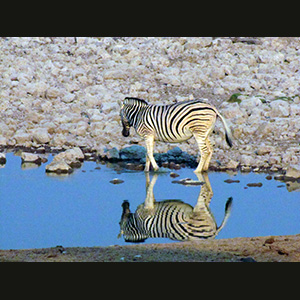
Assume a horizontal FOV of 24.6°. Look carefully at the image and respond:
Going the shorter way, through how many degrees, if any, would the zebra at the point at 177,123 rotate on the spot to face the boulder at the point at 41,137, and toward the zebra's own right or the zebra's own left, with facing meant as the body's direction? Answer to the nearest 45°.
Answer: approximately 45° to the zebra's own right

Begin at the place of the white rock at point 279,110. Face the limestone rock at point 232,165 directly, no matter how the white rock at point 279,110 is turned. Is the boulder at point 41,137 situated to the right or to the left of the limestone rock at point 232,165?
right

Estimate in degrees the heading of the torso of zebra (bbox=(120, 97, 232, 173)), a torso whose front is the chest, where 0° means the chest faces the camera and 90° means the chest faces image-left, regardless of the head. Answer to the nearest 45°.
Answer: approximately 90°

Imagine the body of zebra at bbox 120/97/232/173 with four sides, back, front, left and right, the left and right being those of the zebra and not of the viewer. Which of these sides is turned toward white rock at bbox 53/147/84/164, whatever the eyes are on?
front

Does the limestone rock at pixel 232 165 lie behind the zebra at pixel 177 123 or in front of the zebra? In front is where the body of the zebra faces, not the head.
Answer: behind

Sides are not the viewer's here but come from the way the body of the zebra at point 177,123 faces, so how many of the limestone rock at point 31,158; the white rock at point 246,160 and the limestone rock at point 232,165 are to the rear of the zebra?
2

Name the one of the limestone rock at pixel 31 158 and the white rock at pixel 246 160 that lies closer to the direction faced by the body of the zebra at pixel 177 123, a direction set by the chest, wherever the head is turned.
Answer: the limestone rock

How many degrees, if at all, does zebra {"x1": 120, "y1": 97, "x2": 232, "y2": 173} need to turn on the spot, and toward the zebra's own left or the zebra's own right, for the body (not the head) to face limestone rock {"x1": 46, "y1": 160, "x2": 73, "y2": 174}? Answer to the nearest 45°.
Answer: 0° — it already faces it

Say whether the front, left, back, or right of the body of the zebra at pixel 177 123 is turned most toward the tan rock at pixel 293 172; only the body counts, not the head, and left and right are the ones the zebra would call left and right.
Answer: back

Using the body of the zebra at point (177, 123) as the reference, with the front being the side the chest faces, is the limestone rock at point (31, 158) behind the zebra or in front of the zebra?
in front

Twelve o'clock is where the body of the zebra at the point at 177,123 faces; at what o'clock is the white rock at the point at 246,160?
The white rock is roughly at 6 o'clock from the zebra.

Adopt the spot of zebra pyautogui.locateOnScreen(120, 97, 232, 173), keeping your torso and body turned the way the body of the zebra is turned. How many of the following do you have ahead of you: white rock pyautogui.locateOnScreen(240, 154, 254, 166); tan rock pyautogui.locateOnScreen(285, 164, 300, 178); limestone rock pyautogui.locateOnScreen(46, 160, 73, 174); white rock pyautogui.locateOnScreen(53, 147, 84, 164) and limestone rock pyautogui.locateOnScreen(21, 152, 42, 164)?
3

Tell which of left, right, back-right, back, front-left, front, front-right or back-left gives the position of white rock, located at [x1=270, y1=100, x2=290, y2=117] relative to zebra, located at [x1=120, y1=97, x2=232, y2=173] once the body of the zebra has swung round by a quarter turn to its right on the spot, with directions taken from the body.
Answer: front-right

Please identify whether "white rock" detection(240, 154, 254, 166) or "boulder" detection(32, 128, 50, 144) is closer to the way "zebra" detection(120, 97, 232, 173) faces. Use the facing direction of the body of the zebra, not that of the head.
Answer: the boulder
